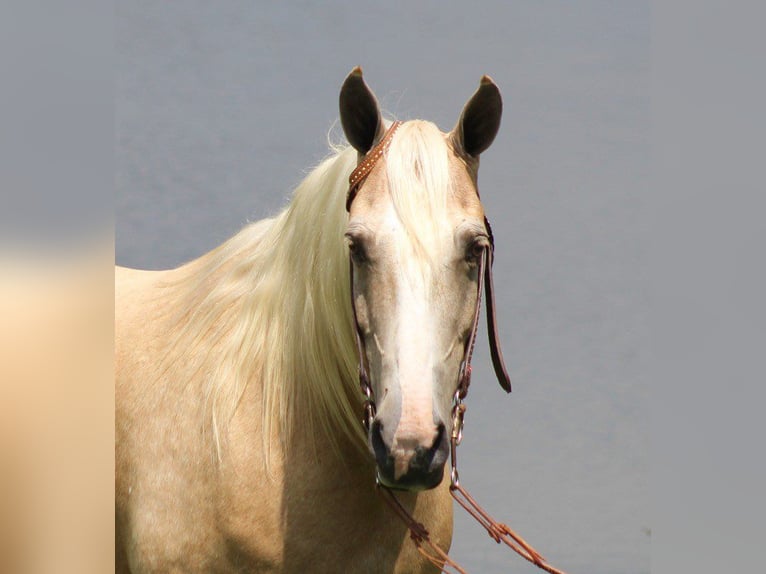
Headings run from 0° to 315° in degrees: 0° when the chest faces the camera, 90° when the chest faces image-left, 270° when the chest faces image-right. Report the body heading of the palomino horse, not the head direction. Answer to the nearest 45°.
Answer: approximately 315°
